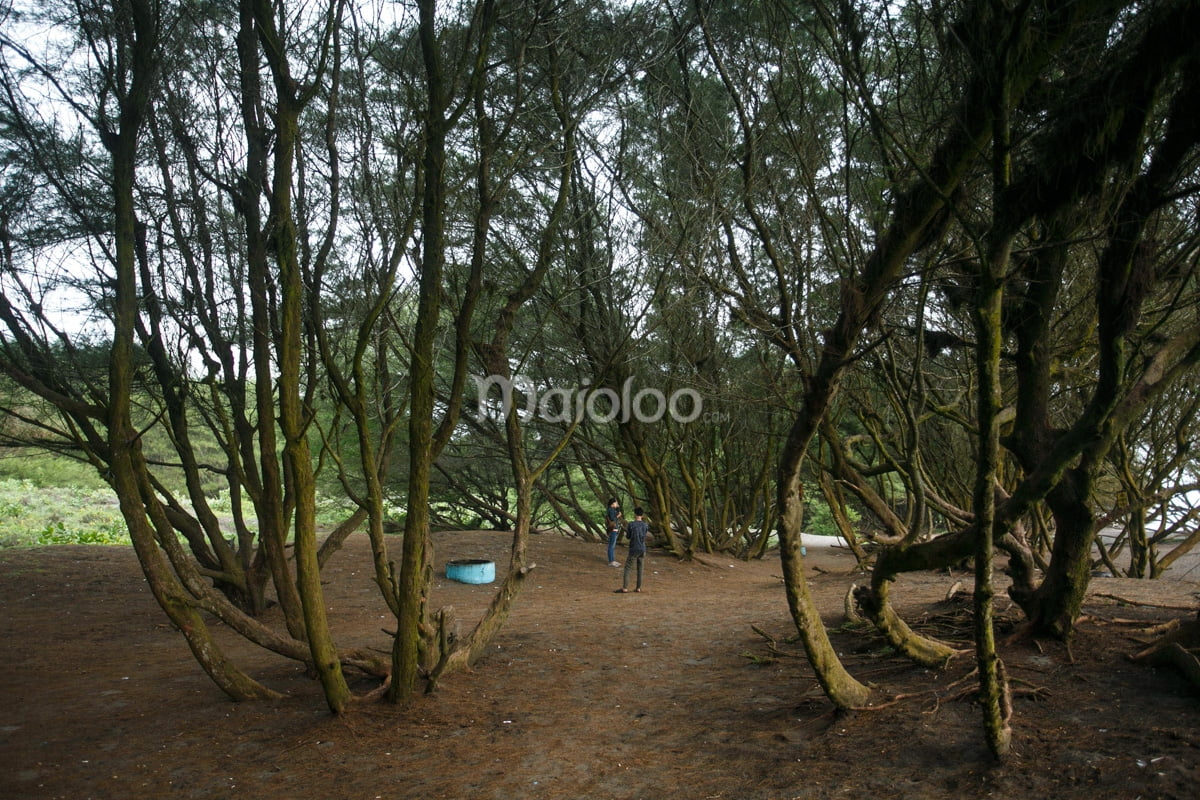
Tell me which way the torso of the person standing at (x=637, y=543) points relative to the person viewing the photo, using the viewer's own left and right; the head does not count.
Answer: facing away from the viewer

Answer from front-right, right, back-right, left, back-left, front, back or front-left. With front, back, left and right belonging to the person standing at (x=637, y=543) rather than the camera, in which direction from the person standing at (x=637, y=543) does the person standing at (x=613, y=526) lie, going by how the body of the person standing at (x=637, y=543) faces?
front
